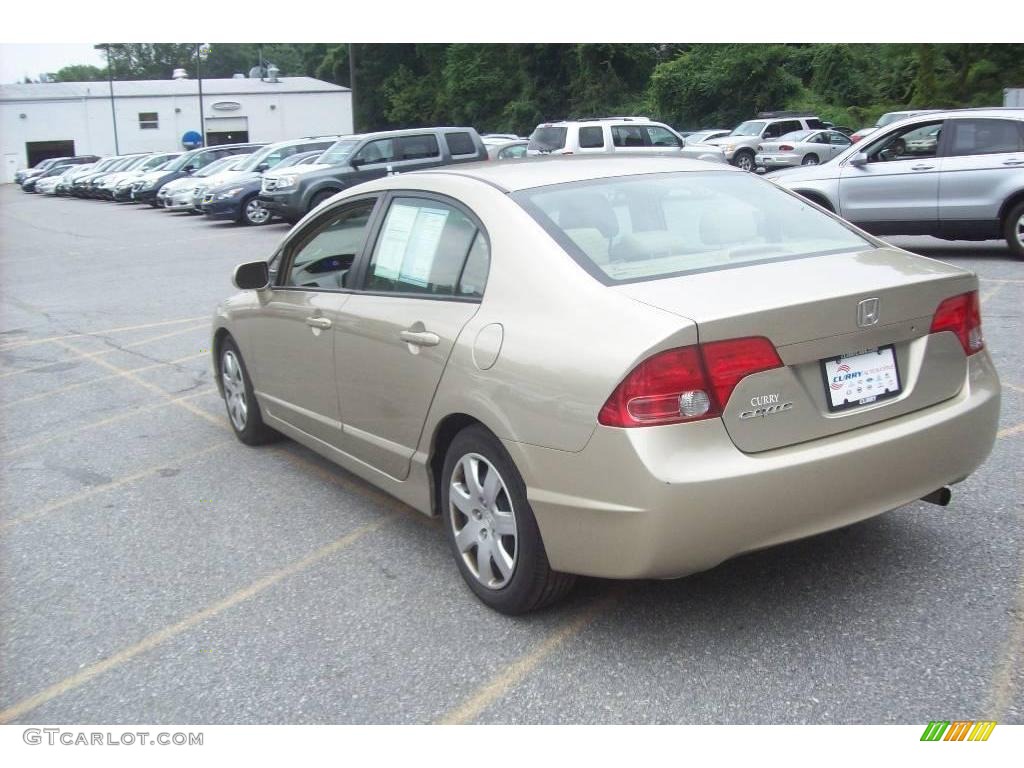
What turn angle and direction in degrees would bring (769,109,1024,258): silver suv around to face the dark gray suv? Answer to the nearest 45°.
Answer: approximately 45° to its right

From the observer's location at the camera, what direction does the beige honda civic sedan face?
facing away from the viewer and to the left of the viewer

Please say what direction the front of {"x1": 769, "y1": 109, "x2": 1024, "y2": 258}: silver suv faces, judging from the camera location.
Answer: facing to the left of the viewer

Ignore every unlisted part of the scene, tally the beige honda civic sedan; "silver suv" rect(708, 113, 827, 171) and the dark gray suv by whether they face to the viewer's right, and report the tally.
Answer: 0

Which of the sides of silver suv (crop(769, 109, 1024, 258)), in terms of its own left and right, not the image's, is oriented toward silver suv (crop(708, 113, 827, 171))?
right

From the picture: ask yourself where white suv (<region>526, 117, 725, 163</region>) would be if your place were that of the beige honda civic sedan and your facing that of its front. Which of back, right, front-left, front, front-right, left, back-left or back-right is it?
front-right

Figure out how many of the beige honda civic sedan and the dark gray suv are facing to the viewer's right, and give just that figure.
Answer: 0

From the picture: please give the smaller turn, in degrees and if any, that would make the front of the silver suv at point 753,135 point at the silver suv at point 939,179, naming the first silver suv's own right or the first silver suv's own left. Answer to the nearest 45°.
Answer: approximately 45° to the first silver suv's own left

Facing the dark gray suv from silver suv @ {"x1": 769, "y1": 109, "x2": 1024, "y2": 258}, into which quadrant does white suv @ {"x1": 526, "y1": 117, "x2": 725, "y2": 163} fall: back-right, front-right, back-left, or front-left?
front-right

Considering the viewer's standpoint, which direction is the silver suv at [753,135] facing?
facing the viewer and to the left of the viewer

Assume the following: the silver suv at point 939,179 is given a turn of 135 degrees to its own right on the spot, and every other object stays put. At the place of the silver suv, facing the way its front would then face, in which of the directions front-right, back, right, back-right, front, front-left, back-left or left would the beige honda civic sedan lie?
back-right

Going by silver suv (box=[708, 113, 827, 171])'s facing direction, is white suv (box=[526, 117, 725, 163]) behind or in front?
in front

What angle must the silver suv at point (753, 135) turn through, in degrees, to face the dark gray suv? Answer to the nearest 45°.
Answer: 0° — it already faces it

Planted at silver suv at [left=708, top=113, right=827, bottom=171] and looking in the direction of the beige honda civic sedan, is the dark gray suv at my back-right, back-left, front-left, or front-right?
front-right
